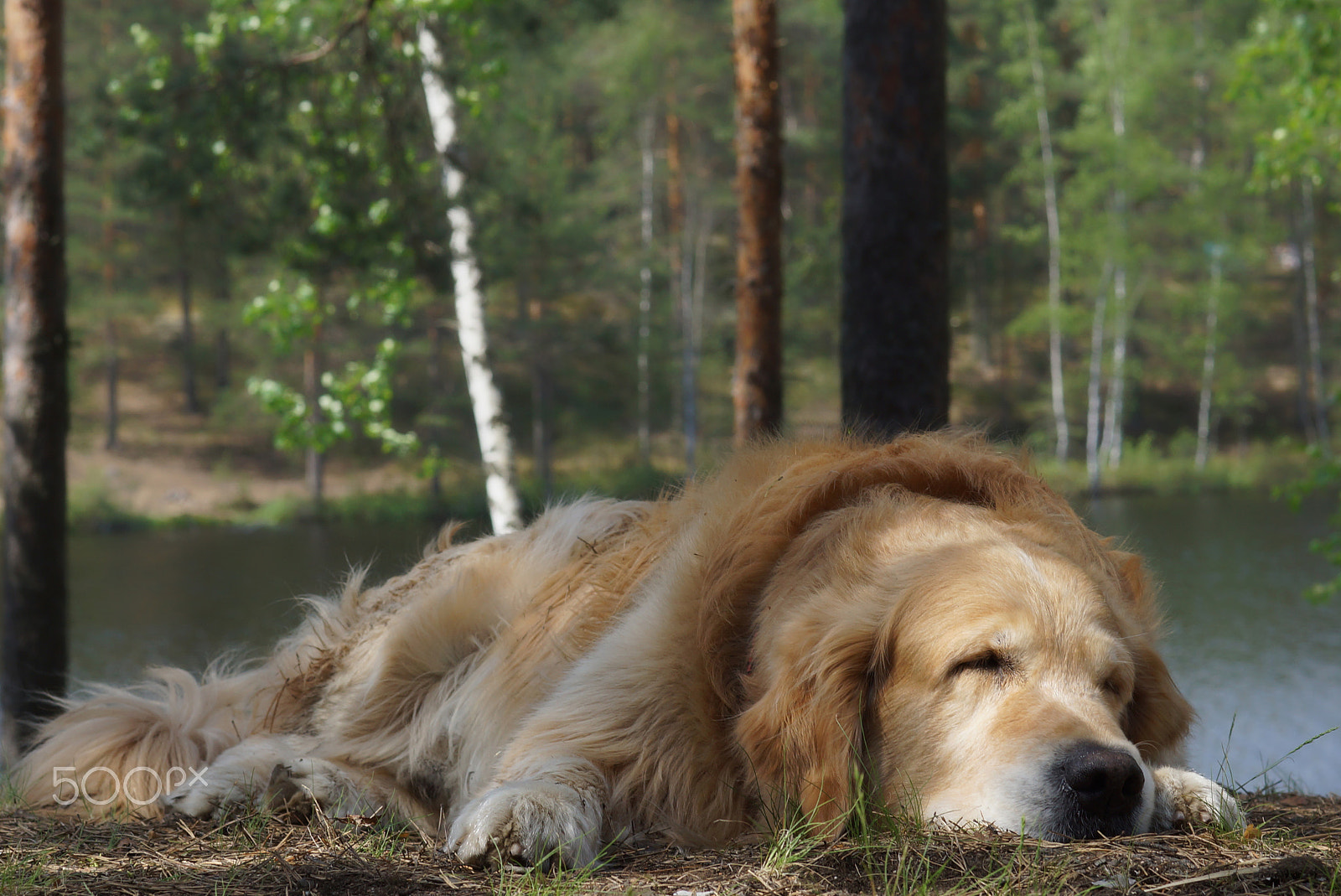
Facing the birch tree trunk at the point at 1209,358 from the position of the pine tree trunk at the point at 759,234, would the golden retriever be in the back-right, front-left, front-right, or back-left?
back-right

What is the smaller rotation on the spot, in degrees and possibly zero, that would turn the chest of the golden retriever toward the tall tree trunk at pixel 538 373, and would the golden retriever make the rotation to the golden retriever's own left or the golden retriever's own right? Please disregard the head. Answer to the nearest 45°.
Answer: approximately 135° to the golden retriever's own left

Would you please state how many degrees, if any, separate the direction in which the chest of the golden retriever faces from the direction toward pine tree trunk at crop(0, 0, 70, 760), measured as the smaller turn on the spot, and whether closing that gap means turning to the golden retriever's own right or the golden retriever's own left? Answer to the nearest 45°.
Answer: approximately 180°

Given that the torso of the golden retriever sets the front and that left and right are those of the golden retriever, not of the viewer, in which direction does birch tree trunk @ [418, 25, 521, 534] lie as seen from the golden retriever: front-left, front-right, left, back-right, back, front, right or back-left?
back-left

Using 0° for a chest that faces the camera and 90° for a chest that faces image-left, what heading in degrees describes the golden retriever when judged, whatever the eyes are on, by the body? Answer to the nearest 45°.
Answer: approximately 315°

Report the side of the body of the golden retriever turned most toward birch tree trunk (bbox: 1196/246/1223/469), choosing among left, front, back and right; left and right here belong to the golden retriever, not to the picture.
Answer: left

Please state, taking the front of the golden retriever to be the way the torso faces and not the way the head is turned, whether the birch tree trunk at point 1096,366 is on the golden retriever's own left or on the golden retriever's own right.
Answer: on the golden retriever's own left

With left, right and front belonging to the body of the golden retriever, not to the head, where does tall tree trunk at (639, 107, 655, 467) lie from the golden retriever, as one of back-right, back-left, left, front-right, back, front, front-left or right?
back-left

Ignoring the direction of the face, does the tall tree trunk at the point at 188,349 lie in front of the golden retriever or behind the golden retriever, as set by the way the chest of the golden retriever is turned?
behind

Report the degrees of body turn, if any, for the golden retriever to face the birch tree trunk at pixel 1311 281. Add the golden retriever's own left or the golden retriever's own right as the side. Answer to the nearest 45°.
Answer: approximately 90° to the golden retriever's own left
